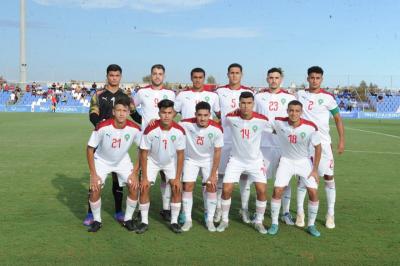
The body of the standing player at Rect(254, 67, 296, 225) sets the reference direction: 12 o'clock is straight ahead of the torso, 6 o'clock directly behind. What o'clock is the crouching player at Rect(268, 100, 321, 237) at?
The crouching player is roughly at 11 o'clock from the standing player.

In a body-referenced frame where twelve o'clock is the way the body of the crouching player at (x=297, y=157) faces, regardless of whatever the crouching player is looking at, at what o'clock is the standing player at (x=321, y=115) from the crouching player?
The standing player is roughly at 7 o'clock from the crouching player.

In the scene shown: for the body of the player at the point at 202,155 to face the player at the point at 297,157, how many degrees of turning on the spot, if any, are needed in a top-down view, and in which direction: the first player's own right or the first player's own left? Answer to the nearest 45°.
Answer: approximately 90° to the first player's own left

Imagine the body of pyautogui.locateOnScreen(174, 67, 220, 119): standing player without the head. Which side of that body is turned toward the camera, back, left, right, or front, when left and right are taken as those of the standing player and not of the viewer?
front

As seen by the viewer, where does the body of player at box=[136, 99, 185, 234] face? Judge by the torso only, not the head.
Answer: toward the camera

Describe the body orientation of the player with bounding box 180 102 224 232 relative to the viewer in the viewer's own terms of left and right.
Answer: facing the viewer

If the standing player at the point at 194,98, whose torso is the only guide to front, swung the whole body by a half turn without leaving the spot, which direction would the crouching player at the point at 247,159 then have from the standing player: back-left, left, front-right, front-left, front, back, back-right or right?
back-right

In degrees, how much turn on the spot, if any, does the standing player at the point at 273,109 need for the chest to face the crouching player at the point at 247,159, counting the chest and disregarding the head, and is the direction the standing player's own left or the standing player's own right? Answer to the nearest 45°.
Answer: approximately 45° to the standing player's own right

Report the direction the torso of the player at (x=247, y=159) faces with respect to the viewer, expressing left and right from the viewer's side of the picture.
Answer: facing the viewer
